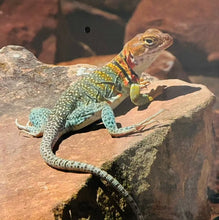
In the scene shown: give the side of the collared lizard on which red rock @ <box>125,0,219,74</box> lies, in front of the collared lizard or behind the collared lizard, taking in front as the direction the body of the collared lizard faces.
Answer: in front

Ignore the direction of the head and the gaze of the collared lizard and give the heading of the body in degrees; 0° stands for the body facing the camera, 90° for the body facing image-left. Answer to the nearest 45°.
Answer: approximately 225°
